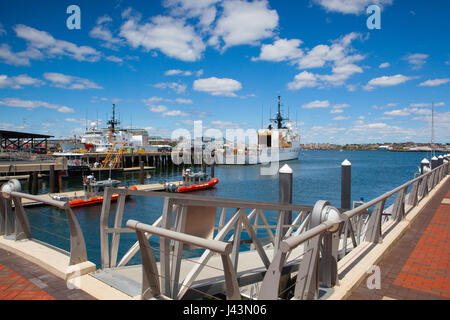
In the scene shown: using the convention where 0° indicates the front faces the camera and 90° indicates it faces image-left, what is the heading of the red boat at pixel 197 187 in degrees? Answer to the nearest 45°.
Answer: approximately 270°
